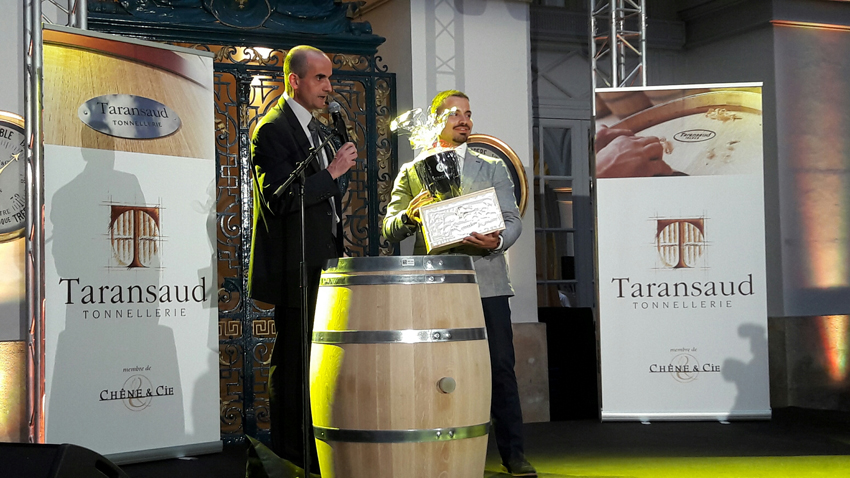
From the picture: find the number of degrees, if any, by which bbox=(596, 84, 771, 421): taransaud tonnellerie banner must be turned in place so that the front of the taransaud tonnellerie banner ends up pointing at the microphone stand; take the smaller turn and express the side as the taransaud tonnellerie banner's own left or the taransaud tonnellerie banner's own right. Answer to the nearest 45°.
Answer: approximately 45° to the taransaud tonnellerie banner's own right

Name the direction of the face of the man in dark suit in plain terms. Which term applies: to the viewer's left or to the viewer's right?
to the viewer's right

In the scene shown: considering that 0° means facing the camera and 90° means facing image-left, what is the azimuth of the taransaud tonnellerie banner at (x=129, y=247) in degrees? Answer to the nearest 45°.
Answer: approximately 0°

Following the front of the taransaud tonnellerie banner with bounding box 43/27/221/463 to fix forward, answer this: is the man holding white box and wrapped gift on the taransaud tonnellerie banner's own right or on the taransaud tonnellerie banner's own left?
on the taransaud tonnellerie banner's own left

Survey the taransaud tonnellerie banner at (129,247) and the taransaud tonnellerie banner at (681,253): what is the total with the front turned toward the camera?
2

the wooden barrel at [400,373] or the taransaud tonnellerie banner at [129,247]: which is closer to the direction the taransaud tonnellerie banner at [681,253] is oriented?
the wooden barrel
